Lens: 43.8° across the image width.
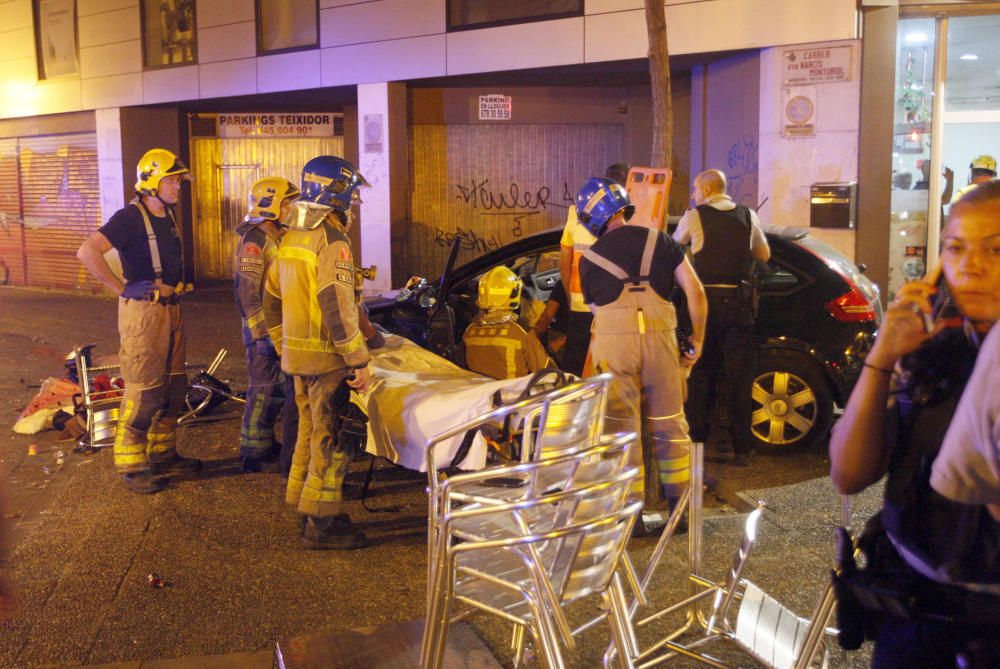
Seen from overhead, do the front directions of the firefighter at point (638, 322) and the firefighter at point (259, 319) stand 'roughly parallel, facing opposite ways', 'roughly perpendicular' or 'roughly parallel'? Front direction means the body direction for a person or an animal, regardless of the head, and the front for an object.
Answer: roughly perpendicular

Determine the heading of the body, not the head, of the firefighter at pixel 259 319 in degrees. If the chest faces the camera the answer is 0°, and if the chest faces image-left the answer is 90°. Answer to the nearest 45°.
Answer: approximately 270°

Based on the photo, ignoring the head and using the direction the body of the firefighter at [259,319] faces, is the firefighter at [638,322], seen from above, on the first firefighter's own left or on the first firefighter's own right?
on the first firefighter's own right

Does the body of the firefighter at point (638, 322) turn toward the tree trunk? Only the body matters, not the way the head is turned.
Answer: yes

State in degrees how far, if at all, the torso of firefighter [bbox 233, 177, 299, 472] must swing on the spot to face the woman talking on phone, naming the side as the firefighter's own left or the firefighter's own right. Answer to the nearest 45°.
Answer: approximately 90° to the firefighter's own right

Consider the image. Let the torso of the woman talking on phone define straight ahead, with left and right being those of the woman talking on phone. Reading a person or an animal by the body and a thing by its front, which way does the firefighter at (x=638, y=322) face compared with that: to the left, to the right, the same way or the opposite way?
the opposite way

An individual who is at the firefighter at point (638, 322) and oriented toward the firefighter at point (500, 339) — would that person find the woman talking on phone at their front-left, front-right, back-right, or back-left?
back-left

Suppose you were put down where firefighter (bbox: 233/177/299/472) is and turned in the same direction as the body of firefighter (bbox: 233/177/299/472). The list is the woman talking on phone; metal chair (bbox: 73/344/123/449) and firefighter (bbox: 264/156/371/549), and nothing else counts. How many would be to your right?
2

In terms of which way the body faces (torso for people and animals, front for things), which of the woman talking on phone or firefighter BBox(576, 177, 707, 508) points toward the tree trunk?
the firefighter

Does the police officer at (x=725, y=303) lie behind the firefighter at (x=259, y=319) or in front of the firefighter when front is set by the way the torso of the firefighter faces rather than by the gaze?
in front

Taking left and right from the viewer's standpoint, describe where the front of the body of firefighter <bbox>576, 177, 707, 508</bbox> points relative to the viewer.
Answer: facing away from the viewer

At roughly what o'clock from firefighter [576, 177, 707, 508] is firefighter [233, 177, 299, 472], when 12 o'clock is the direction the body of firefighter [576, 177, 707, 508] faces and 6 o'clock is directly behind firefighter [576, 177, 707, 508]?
firefighter [233, 177, 299, 472] is roughly at 10 o'clock from firefighter [576, 177, 707, 508].
